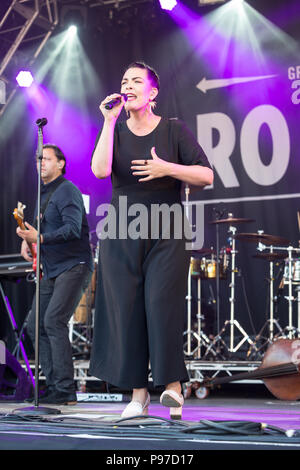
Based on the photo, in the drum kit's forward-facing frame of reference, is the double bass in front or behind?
in front

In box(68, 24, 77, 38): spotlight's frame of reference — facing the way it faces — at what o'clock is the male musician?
The male musician is roughly at 12 o'clock from the spotlight.

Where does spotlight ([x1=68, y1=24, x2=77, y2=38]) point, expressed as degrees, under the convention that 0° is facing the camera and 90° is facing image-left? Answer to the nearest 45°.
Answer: approximately 0°

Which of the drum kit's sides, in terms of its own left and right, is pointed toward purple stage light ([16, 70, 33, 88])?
right

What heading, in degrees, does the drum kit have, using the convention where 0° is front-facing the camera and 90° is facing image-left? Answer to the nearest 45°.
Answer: approximately 0°

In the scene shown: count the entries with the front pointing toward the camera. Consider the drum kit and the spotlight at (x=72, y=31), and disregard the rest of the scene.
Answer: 2

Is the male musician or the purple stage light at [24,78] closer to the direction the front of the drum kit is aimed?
the male musician
